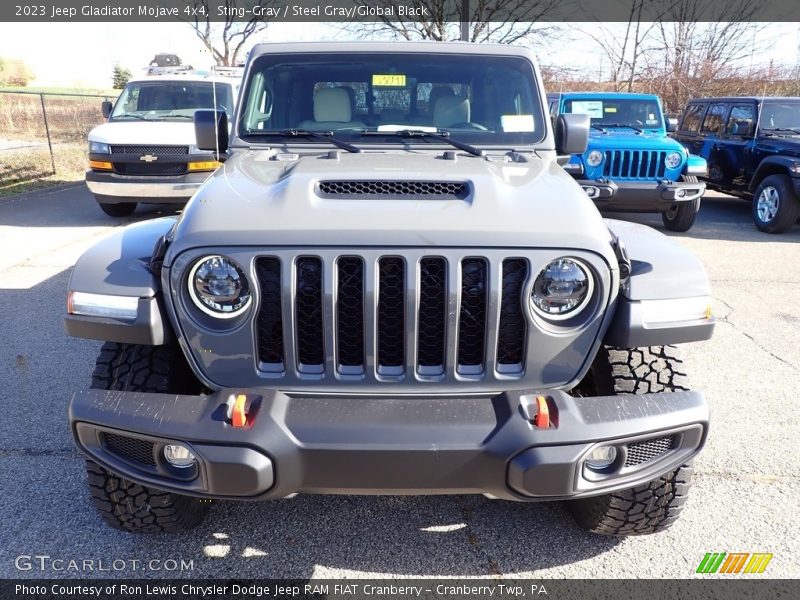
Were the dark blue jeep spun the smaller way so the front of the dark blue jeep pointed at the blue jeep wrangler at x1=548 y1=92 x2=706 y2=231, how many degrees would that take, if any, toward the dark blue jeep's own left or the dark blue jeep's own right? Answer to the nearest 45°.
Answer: approximately 90° to the dark blue jeep's own right

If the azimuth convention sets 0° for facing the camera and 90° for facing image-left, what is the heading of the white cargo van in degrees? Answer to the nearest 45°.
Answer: approximately 0°

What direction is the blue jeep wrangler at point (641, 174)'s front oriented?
toward the camera

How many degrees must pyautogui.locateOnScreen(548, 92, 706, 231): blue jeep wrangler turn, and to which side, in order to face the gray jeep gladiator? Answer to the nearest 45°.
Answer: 0° — it already faces it

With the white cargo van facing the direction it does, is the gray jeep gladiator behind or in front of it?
in front

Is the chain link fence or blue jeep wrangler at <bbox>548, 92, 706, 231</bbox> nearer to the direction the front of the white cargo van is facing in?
the blue jeep wrangler

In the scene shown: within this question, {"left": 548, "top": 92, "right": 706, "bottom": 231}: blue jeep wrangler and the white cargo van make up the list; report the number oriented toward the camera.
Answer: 2

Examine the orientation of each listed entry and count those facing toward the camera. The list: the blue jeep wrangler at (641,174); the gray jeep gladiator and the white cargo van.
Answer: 3

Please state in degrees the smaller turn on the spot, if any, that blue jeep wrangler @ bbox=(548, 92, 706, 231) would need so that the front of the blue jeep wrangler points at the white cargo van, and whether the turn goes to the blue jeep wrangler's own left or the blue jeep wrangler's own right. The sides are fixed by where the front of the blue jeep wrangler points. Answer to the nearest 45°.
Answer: approximately 90° to the blue jeep wrangler's own right

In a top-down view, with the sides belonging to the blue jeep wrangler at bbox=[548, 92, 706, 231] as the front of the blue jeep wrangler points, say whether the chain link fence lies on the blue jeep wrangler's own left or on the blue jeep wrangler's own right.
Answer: on the blue jeep wrangler's own right

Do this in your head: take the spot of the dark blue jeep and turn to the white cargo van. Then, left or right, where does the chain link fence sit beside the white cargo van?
right

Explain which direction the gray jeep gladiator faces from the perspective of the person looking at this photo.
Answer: facing the viewer

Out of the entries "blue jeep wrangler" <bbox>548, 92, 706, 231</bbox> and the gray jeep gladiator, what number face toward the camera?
2
